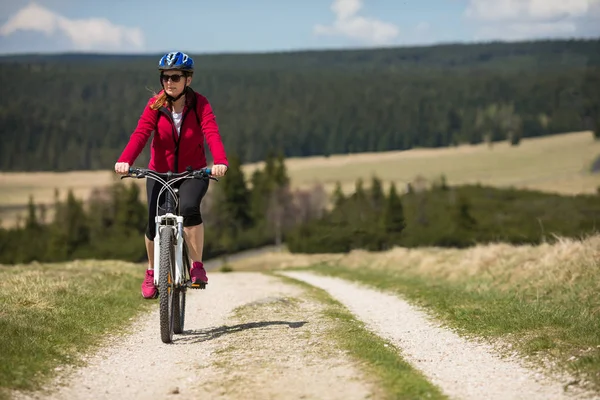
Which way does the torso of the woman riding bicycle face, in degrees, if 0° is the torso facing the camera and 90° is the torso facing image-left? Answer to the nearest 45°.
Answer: approximately 0°

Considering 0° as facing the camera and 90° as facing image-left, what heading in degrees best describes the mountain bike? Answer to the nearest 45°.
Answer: approximately 0°
